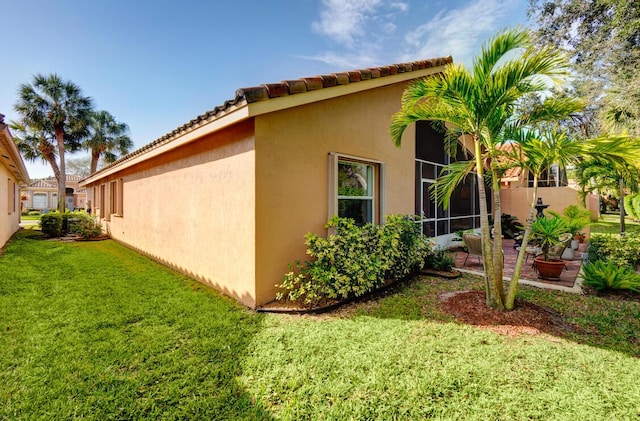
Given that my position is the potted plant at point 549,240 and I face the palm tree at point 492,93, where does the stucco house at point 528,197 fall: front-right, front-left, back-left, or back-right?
back-right
